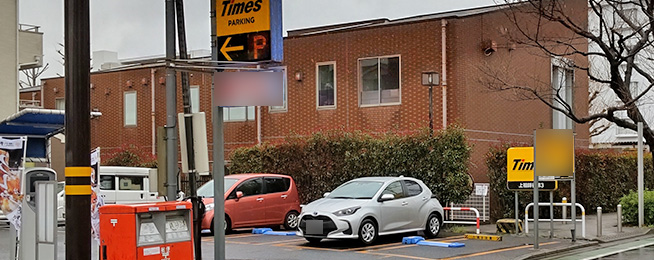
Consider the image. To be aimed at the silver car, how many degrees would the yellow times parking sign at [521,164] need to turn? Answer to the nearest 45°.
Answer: approximately 45° to its right

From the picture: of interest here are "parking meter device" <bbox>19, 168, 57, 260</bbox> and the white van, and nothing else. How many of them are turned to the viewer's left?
1

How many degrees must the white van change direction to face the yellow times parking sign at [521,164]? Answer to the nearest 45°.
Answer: approximately 135° to its left

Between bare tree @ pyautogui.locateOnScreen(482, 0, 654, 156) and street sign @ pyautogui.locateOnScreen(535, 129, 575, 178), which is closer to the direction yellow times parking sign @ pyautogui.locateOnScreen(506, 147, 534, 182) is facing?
the street sign

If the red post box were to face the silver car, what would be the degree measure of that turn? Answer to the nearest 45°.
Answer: approximately 90° to its left

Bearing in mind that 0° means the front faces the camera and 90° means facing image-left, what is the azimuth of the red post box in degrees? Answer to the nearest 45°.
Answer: approximately 315°

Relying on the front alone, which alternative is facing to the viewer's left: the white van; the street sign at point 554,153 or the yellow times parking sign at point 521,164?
the white van

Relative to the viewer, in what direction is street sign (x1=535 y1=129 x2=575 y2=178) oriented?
toward the camera

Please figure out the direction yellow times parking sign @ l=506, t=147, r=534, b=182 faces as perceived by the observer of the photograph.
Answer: facing the viewer

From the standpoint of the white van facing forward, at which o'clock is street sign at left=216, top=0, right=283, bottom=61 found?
The street sign is roughly at 9 o'clock from the white van.

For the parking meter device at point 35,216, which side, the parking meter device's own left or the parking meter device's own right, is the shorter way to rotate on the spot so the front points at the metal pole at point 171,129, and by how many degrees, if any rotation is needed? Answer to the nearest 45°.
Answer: approximately 135° to the parking meter device's own left

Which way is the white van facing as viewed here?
to the viewer's left

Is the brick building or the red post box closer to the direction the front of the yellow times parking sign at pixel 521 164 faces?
the red post box
